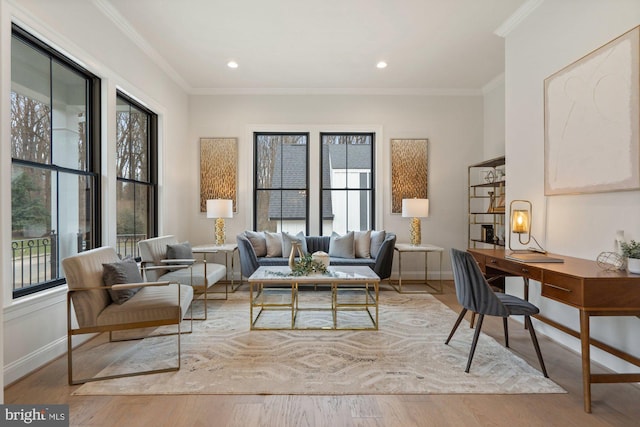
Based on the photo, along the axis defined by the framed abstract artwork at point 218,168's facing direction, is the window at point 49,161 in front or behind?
in front

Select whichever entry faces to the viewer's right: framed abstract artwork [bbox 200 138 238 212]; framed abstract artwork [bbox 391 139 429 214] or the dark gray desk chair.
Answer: the dark gray desk chair

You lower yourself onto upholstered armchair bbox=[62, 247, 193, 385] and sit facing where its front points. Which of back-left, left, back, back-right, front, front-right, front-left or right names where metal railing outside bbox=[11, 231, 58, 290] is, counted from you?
back-left

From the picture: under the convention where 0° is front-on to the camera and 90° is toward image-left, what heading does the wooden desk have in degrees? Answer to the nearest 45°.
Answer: approximately 45°

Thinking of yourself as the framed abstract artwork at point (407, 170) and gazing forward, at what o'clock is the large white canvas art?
The large white canvas art is roughly at 11 o'clock from the framed abstract artwork.

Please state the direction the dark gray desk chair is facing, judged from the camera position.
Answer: facing to the right of the viewer

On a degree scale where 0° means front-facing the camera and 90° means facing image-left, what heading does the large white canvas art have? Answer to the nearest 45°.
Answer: approximately 45°

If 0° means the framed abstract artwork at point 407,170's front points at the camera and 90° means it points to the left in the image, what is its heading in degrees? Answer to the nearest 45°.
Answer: approximately 0°

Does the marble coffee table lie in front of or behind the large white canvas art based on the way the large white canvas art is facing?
in front

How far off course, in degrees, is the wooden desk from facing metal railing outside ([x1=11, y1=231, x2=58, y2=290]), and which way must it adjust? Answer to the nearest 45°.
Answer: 0° — it already faces it

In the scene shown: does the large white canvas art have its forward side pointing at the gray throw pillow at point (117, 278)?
yes

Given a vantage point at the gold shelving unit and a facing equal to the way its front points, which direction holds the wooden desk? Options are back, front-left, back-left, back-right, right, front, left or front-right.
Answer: front-left

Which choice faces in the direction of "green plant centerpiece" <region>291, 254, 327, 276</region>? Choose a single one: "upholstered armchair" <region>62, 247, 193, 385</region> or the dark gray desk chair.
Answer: the upholstered armchair

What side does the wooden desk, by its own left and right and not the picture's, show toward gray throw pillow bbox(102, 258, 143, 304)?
front

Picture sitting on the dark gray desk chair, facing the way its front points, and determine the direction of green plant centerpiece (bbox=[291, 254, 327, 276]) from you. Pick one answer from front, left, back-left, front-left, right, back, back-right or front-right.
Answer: back

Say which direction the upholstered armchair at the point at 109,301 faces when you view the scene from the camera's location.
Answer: facing to the right of the viewer
